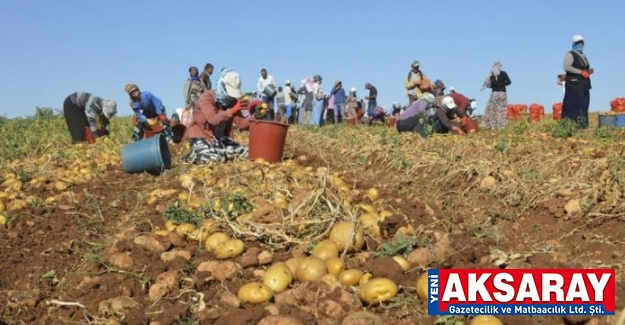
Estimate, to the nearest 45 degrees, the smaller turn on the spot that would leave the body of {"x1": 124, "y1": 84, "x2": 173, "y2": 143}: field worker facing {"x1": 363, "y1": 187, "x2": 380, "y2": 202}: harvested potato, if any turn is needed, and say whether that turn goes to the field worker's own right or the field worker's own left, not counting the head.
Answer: approximately 45° to the field worker's own left

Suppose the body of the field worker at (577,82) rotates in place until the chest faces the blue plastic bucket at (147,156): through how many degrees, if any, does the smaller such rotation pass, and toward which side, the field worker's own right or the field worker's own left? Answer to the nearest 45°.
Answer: approximately 90° to the field worker's own right

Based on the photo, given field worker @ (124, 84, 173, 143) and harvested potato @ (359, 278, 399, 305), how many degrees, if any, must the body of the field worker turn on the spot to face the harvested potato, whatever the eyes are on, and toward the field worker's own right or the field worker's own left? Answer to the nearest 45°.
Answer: approximately 45° to the field worker's own left

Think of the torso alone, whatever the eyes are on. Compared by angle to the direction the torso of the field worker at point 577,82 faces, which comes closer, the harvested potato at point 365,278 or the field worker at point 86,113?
the harvested potato

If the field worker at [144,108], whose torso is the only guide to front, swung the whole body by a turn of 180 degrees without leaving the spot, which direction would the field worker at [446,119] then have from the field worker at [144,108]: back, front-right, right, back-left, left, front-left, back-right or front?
front-right

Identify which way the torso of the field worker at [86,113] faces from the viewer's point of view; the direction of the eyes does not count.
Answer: to the viewer's right

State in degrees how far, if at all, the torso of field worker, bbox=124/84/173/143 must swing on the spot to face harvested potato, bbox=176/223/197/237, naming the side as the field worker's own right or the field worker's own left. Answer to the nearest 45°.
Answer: approximately 45° to the field worker's own left
